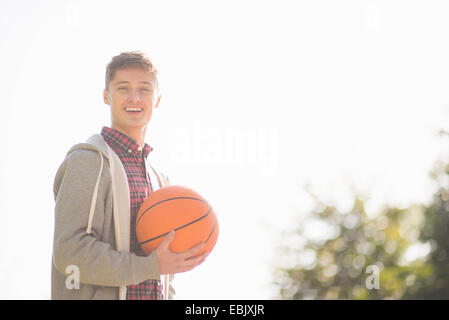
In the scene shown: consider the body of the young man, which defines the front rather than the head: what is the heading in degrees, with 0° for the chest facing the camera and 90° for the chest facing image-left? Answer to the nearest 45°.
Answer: approximately 315°
